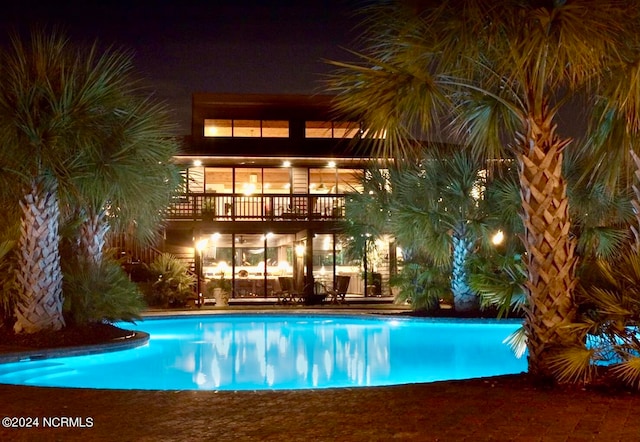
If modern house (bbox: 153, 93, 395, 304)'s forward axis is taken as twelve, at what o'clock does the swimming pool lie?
The swimming pool is roughly at 12 o'clock from the modern house.

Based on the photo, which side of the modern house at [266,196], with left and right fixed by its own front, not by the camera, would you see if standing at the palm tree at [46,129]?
front

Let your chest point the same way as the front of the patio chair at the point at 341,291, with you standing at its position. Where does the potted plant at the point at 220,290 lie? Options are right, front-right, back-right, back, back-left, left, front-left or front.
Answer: front-right

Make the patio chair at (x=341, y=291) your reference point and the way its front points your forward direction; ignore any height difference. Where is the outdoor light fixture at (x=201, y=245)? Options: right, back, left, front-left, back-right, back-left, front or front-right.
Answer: front-right

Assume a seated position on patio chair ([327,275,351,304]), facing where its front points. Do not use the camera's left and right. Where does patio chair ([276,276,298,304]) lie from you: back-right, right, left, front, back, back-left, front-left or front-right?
front-right

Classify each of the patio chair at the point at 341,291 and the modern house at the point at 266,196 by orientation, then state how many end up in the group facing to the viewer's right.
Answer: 0

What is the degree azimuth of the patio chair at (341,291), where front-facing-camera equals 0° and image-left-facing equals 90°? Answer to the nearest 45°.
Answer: approximately 45°

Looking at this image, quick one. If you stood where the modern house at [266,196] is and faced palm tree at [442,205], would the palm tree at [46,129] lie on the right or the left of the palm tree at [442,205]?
right

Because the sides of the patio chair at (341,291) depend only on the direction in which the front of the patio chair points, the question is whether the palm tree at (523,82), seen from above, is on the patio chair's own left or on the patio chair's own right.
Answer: on the patio chair's own left

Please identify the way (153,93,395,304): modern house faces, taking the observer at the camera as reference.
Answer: facing the viewer

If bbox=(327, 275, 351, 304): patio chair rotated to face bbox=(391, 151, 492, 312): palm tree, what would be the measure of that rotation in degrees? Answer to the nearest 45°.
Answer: approximately 135° to its left
